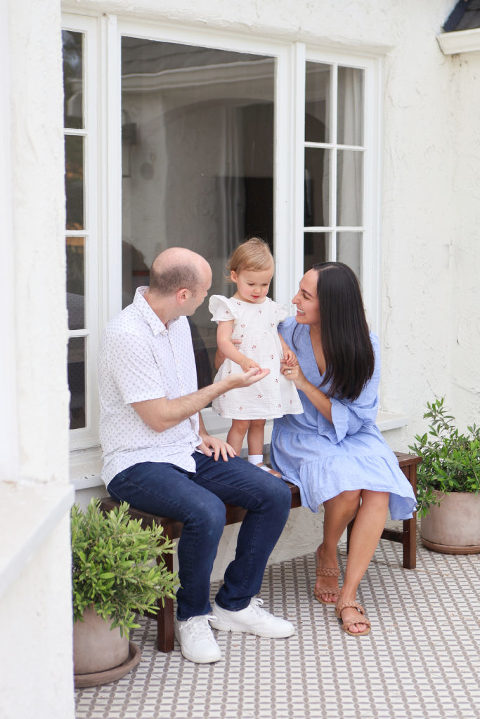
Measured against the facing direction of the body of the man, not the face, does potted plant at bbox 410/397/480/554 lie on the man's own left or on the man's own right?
on the man's own left

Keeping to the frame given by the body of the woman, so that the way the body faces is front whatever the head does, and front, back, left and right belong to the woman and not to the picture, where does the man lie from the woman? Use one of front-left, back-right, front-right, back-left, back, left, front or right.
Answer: front

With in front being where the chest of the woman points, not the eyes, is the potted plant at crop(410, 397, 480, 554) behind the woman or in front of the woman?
behind

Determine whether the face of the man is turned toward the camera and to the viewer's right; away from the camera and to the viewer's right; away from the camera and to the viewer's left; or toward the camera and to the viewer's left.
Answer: away from the camera and to the viewer's right

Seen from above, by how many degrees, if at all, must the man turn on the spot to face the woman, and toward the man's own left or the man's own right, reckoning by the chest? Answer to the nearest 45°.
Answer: approximately 90° to the man's own left

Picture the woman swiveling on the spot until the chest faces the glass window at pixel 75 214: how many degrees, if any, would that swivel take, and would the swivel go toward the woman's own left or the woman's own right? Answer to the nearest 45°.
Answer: approximately 45° to the woman's own right

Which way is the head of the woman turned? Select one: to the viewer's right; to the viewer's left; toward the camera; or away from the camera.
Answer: to the viewer's left

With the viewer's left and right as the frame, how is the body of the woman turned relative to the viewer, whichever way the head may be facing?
facing the viewer and to the left of the viewer

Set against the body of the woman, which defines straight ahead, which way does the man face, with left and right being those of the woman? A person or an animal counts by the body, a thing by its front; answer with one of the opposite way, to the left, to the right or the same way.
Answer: to the left

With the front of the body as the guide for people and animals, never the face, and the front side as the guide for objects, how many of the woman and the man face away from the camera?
0

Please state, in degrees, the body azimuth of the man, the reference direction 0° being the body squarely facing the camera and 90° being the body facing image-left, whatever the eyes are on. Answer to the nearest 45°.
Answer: approximately 315°

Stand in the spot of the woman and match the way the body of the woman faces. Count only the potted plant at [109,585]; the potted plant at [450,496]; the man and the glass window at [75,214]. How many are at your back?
1

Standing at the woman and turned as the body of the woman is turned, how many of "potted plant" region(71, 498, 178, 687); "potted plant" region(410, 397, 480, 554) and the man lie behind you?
1
